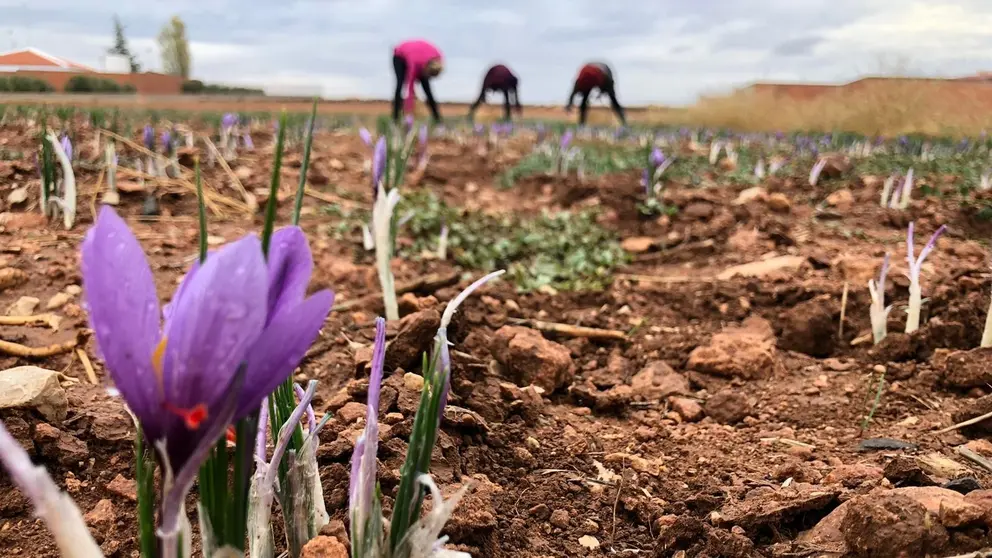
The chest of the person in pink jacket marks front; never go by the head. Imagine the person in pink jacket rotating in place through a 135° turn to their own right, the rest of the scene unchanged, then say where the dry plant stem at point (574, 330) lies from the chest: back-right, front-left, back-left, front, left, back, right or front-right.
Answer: left

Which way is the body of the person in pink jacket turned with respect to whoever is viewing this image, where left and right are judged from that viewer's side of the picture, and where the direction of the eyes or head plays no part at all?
facing the viewer and to the right of the viewer

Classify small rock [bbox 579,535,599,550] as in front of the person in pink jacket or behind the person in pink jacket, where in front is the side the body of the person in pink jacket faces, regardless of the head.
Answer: in front

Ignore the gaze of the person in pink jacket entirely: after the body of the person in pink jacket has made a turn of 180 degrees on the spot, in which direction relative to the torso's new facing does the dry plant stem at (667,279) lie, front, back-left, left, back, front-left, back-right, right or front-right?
back-left

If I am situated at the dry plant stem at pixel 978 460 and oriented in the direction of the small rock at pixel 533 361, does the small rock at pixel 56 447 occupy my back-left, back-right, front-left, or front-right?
front-left

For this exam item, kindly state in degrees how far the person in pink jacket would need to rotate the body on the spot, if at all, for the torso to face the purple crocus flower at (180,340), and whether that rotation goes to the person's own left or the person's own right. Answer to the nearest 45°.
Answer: approximately 45° to the person's own right

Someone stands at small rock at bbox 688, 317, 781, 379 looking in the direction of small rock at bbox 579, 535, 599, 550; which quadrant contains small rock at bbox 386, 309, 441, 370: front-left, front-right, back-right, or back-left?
front-right

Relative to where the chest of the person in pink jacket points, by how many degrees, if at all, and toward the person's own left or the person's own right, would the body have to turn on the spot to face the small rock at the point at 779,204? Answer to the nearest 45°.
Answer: approximately 45° to the person's own right

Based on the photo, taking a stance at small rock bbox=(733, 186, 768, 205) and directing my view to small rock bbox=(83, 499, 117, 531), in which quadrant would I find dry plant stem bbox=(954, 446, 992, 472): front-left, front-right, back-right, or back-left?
front-left

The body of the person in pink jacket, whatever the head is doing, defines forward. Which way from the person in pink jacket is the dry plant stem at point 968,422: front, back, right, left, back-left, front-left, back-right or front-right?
front-right

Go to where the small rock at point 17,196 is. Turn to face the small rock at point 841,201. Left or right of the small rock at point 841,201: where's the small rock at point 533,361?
right

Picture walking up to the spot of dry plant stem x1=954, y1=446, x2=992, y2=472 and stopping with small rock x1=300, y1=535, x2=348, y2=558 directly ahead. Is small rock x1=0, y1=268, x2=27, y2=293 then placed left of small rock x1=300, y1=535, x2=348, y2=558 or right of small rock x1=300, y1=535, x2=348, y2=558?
right

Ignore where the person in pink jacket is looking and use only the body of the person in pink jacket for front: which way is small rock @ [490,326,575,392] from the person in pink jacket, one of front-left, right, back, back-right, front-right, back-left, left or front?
front-right

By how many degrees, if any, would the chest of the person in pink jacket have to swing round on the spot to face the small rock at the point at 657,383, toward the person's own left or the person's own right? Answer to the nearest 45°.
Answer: approximately 45° to the person's own right

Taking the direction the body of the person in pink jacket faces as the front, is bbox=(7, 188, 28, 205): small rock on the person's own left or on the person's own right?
on the person's own right

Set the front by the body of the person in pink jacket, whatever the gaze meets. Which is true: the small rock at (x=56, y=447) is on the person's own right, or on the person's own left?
on the person's own right

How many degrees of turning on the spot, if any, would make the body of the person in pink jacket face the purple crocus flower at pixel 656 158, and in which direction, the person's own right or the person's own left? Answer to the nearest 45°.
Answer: approximately 45° to the person's own right
